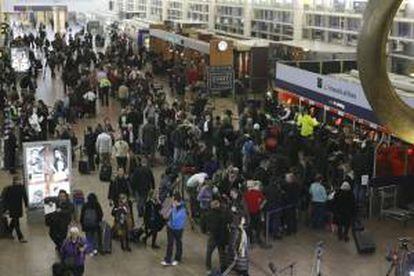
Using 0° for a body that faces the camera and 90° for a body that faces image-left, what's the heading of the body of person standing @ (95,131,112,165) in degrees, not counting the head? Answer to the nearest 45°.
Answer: approximately 180°

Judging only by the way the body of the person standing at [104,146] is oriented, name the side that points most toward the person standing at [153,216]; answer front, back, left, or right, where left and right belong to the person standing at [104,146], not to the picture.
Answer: back

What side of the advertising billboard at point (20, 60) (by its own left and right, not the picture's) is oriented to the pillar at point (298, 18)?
left

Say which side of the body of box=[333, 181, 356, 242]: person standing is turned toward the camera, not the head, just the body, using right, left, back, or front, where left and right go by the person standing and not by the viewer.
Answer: back

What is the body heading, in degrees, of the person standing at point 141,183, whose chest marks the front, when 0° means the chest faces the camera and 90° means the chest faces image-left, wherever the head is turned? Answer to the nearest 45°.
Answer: approximately 180°

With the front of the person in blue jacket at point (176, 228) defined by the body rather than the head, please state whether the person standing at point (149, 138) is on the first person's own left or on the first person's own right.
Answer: on the first person's own right
